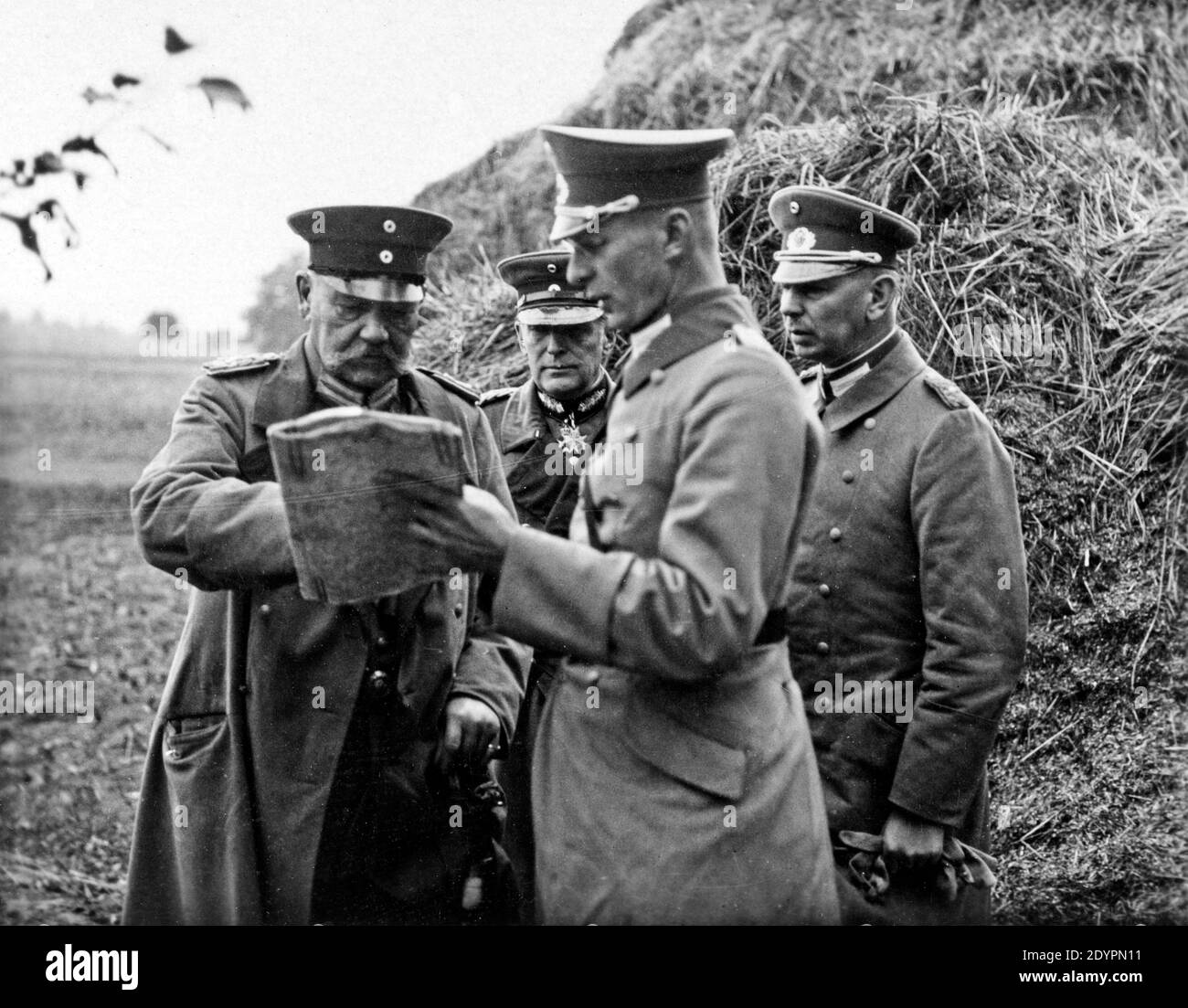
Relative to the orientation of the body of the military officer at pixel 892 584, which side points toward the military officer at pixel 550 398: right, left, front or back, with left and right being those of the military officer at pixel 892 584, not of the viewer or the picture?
right

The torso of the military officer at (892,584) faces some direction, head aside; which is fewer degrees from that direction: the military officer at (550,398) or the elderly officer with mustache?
the elderly officer with mustache

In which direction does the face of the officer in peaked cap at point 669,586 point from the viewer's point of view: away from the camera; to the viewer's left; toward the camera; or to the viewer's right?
to the viewer's left

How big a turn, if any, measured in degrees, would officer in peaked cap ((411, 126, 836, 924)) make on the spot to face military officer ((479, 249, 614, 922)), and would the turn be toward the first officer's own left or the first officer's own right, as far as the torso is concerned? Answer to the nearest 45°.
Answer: approximately 90° to the first officer's own right

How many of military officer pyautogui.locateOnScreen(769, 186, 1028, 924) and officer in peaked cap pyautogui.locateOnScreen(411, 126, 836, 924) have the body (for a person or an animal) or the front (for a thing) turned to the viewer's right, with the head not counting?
0

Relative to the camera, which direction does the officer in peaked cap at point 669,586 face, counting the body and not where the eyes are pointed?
to the viewer's left

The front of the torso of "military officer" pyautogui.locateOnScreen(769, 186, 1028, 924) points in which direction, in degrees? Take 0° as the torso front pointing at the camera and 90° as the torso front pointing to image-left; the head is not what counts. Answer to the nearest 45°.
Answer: approximately 45°

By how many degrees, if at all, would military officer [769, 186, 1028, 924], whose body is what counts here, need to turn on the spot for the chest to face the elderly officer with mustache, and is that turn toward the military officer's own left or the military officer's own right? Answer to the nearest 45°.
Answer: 0° — they already face them

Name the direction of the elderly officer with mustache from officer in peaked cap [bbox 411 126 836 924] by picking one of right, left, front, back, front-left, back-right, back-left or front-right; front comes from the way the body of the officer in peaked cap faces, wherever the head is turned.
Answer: front-right

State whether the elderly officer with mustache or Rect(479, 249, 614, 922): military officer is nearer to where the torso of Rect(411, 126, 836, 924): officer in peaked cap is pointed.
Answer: the elderly officer with mustache

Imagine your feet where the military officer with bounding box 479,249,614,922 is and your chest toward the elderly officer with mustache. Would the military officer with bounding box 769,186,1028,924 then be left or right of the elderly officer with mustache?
left

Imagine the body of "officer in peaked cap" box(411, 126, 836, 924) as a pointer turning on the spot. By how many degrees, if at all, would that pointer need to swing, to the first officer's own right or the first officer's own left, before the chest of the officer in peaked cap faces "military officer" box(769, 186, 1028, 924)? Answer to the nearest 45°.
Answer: approximately 135° to the first officer's own right

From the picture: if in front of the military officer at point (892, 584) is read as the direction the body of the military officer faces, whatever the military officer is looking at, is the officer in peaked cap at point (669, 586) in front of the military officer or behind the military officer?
in front

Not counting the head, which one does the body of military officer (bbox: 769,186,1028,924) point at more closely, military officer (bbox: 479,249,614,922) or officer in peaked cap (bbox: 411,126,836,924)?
the officer in peaked cap
